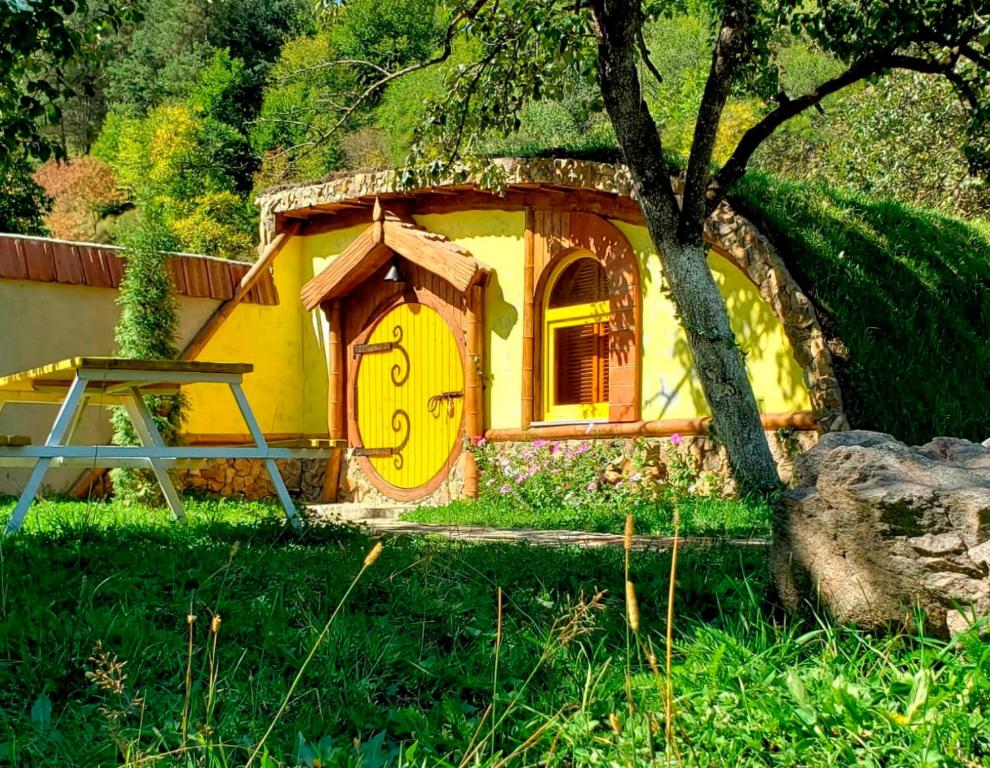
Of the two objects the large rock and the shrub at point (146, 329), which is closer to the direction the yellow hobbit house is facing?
the large rock

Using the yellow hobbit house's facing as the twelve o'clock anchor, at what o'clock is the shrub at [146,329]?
The shrub is roughly at 3 o'clock from the yellow hobbit house.

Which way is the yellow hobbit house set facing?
toward the camera

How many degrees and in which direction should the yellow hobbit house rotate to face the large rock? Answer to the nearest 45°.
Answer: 0° — it already faces it

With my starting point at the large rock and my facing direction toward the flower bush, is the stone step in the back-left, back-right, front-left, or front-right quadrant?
front-left
